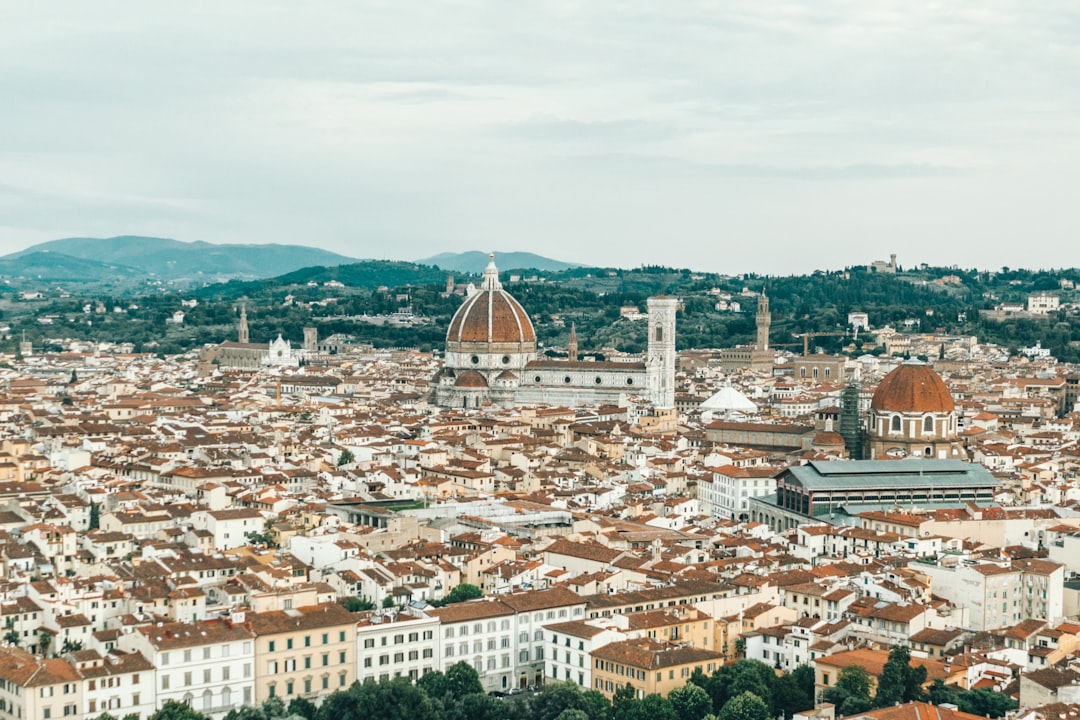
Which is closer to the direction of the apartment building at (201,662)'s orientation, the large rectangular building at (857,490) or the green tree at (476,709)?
the green tree

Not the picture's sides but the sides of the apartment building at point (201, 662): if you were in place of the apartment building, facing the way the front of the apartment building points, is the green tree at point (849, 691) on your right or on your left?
on your left

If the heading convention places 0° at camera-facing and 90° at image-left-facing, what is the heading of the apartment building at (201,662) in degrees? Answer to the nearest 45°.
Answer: approximately 0°

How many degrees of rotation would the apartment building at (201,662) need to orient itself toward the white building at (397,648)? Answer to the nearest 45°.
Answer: approximately 90° to its left

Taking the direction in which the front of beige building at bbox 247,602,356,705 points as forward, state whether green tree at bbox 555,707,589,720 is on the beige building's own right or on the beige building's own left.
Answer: on the beige building's own left

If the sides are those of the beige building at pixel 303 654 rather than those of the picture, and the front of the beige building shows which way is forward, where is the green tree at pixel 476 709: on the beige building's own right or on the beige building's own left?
on the beige building's own left

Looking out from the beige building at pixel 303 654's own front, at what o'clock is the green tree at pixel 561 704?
The green tree is roughly at 10 o'clock from the beige building.

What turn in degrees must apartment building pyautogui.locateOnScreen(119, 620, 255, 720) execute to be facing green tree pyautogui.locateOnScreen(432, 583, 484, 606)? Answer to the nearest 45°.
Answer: approximately 135° to its left

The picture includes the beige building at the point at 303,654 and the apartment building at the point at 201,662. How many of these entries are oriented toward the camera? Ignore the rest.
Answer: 2

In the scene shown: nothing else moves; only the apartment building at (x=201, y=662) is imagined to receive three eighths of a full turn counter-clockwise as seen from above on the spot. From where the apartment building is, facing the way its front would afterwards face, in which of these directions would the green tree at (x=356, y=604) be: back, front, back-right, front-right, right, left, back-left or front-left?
front

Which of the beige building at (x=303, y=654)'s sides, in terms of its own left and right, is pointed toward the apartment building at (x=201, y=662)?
right

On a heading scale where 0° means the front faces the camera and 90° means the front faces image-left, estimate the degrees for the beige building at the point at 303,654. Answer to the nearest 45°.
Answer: approximately 0°

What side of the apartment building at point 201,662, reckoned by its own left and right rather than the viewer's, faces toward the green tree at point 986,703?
left
